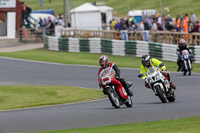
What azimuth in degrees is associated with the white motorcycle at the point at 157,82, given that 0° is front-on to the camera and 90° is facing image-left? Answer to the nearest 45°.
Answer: approximately 45°

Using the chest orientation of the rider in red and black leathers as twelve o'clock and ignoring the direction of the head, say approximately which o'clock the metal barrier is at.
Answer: The metal barrier is roughly at 4 o'clock from the rider in red and black leathers.

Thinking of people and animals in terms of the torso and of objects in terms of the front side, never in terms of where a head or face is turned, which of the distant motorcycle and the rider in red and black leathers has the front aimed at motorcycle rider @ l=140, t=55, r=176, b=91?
the distant motorcycle

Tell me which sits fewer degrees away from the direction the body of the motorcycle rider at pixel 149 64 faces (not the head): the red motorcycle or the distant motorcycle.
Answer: the red motorcycle

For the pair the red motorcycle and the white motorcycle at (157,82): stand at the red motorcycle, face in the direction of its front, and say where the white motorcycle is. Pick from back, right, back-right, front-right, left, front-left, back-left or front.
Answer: back

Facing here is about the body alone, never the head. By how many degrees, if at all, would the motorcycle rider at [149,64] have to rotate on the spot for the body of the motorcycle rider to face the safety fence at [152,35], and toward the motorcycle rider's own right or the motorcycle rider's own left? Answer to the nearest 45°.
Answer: approximately 135° to the motorcycle rider's own right

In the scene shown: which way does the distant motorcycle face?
toward the camera

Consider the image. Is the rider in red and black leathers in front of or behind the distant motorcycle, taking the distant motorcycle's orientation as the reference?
in front

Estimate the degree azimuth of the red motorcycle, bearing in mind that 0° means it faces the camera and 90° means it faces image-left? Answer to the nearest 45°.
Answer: approximately 45°

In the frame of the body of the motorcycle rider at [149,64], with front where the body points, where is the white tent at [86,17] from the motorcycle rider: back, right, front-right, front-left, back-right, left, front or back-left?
back-right

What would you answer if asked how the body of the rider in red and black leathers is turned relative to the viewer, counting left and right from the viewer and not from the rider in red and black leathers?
facing the viewer and to the left of the viewer

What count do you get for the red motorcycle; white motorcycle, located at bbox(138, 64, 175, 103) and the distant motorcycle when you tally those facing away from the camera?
0

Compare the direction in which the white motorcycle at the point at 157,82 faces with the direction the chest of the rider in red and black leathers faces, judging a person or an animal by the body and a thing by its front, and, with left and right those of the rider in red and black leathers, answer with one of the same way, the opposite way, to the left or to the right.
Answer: the same way
